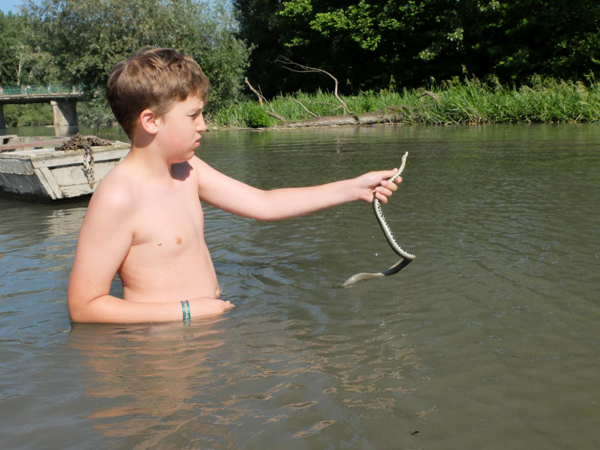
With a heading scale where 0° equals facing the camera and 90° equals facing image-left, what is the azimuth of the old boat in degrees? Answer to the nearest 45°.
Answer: approximately 315°

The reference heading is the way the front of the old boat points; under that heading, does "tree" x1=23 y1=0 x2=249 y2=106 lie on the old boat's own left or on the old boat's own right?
on the old boat's own left

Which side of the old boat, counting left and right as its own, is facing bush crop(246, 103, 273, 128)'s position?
left

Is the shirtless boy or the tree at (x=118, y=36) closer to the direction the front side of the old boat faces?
the shirtless boy

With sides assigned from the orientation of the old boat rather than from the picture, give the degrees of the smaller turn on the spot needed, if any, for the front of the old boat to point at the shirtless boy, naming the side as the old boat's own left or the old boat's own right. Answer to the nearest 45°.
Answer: approximately 45° to the old boat's own right
